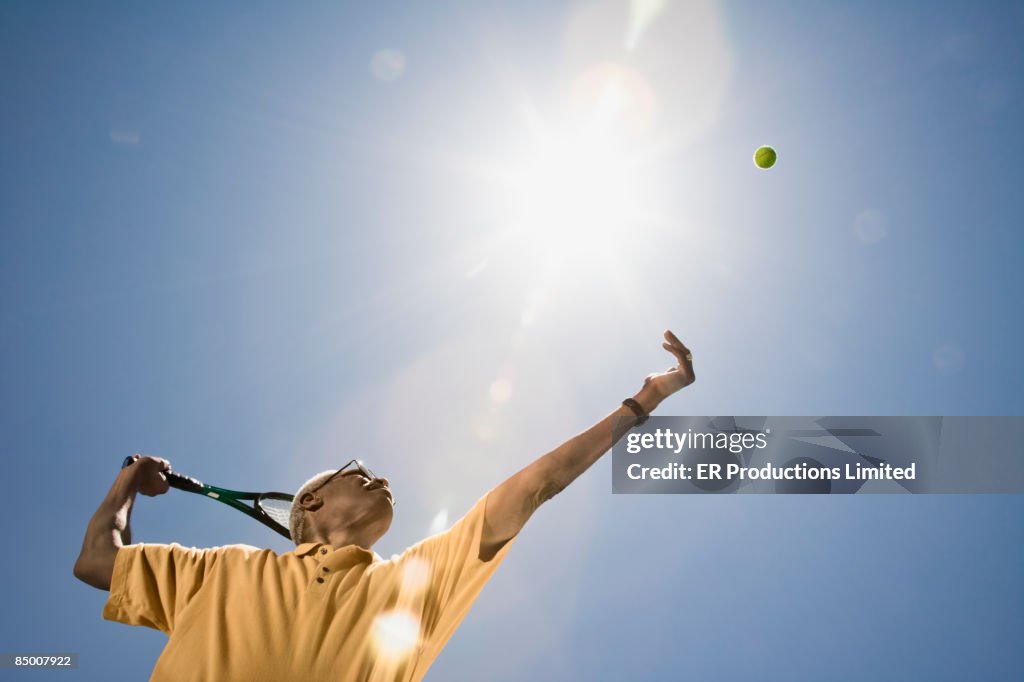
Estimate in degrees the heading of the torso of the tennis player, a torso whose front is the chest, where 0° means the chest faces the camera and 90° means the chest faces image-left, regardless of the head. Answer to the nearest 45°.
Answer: approximately 0°

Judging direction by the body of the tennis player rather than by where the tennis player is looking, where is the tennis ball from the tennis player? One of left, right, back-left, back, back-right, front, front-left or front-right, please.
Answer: back-left
